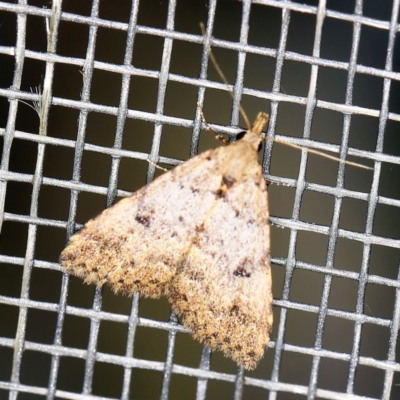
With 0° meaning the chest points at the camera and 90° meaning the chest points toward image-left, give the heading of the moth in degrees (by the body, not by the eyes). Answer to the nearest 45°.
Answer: approximately 225°
